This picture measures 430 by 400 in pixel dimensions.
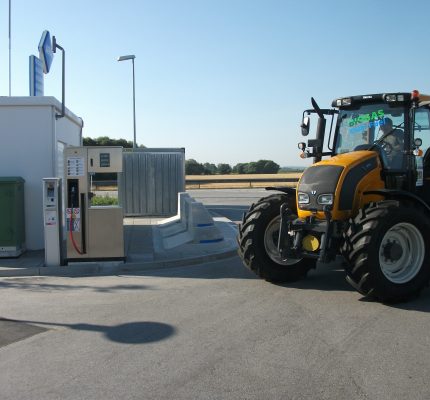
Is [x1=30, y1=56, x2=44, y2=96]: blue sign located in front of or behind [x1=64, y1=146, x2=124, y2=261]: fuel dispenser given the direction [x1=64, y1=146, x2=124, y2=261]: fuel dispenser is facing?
behind

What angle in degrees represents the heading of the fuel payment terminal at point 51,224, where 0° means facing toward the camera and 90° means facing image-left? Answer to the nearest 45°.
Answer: approximately 0°

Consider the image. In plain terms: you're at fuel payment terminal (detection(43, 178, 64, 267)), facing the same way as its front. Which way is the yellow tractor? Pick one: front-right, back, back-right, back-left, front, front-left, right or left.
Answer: front-left

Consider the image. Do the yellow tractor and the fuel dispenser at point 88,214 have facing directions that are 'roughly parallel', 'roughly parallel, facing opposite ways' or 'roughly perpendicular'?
roughly perpendicular

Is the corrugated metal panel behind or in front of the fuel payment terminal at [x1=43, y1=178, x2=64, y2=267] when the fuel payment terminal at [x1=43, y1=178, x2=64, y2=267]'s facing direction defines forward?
behind

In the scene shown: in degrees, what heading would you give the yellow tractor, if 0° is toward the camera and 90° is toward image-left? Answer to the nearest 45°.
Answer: approximately 45°

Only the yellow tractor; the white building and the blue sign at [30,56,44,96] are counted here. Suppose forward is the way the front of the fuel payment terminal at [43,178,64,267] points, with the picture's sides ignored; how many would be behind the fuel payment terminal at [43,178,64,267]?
2

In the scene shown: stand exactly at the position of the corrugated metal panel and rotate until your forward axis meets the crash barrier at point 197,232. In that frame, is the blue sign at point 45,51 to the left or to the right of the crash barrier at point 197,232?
right

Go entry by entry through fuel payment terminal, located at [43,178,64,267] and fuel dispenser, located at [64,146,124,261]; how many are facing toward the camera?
2

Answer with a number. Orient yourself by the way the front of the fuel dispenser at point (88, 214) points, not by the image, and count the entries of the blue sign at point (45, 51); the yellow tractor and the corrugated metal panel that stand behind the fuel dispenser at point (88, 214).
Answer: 2
